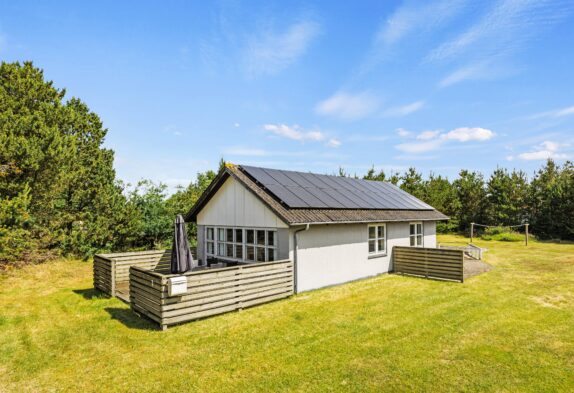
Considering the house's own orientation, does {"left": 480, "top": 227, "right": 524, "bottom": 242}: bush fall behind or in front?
behind

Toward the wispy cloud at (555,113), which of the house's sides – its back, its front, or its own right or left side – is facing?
back

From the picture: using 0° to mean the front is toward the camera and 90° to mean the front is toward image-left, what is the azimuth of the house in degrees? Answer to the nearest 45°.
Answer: approximately 45°

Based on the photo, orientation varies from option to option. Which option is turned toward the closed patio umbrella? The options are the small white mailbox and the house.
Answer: the house

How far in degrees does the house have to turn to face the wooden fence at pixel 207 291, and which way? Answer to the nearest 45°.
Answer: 0° — it already faces it

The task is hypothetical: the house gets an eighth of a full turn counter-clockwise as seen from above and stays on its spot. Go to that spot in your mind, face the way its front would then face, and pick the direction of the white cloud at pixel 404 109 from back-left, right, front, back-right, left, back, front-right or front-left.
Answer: back-left

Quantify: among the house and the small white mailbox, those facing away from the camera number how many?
0

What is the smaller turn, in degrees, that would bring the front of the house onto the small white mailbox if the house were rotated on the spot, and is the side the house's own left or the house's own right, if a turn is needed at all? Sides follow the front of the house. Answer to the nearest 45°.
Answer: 0° — it already faces it

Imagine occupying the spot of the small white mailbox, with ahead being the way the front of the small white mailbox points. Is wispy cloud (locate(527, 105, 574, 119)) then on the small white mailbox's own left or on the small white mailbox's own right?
on the small white mailbox's own left

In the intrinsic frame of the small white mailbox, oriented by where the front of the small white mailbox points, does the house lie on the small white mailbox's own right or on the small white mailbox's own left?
on the small white mailbox's own left
